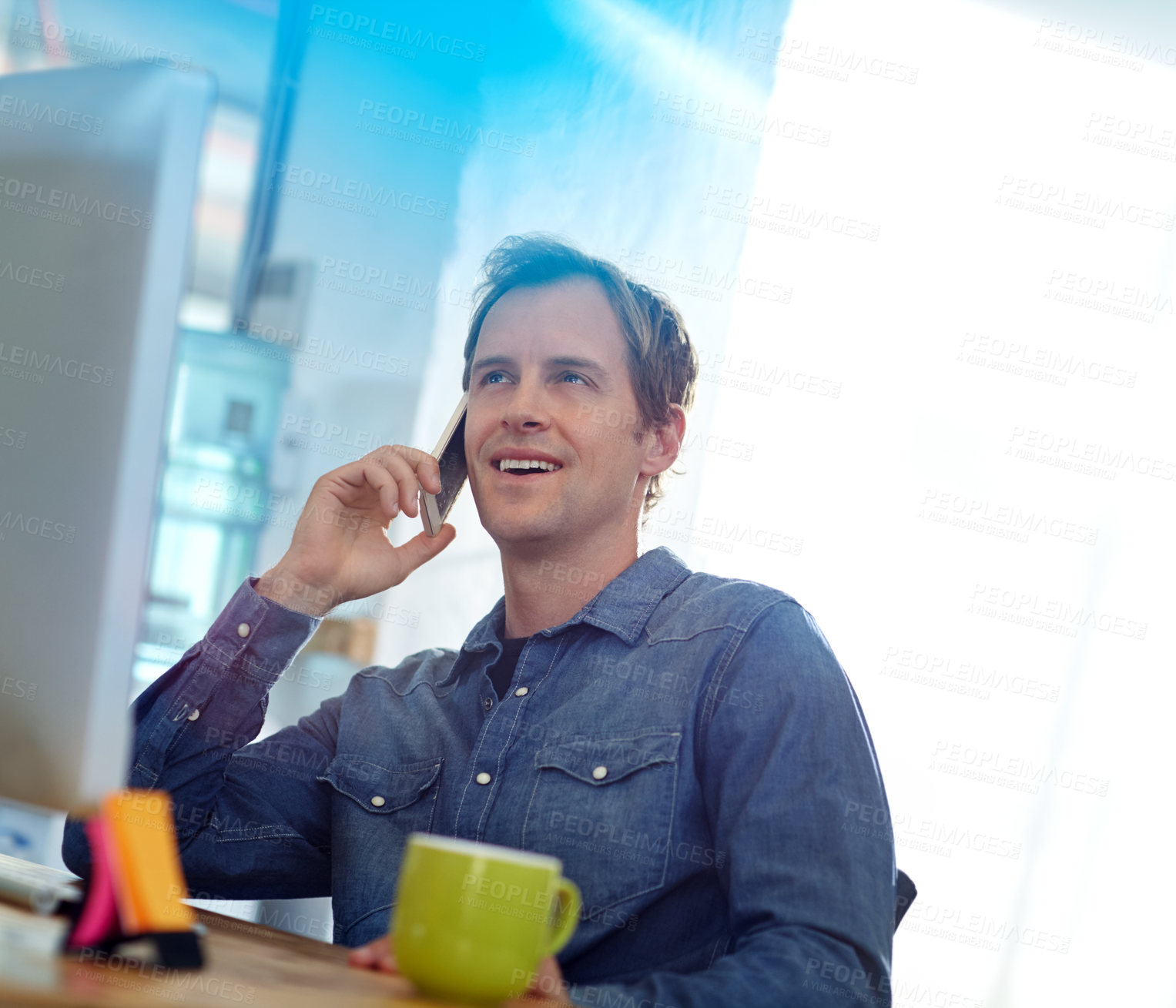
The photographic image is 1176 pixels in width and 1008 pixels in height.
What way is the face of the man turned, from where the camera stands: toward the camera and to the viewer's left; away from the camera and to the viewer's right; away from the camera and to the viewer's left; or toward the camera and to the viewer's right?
toward the camera and to the viewer's left

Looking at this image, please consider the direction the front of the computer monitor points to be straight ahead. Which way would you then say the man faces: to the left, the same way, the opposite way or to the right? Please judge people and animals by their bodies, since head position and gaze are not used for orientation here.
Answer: the opposite way

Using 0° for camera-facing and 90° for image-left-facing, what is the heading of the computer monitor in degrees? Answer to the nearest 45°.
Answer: approximately 225°

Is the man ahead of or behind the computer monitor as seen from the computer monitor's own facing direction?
ahead

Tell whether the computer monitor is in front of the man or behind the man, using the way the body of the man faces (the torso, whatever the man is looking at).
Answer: in front
